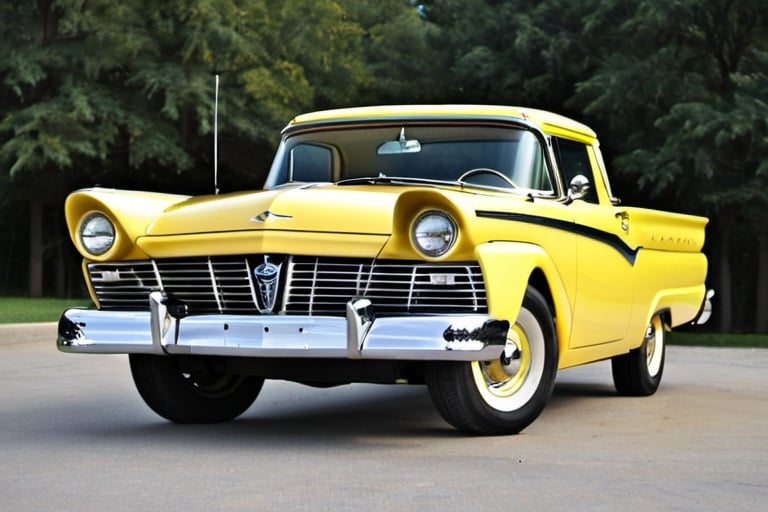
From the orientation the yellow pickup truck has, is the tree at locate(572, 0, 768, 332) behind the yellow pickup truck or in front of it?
behind

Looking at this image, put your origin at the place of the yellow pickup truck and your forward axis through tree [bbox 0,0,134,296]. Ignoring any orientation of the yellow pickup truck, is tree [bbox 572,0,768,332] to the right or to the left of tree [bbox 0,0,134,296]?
right

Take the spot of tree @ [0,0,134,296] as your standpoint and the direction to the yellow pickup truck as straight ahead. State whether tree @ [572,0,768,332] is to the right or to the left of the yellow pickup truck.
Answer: left

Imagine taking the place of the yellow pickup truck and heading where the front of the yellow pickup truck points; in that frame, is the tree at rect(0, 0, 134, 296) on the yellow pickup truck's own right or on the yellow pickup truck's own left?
on the yellow pickup truck's own right

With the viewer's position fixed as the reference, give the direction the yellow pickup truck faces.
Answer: facing the viewer and to the left of the viewer
